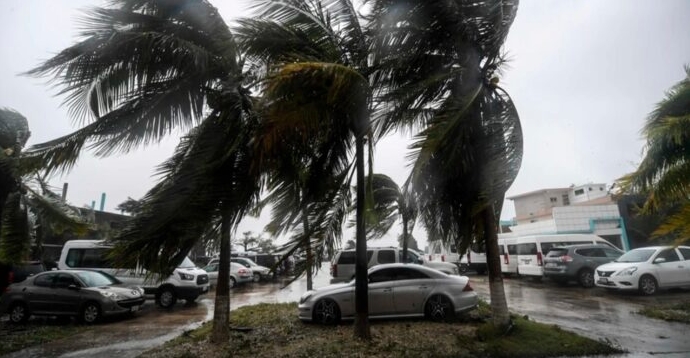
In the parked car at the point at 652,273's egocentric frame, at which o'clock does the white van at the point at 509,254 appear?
The white van is roughly at 3 o'clock from the parked car.

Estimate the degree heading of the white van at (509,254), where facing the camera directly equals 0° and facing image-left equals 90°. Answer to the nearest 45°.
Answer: approximately 225°

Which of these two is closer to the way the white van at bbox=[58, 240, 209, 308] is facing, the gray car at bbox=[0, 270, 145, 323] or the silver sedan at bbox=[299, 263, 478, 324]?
the silver sedan

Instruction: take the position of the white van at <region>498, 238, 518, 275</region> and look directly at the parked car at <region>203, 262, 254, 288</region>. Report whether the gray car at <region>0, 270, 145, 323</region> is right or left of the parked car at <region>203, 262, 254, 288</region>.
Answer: left

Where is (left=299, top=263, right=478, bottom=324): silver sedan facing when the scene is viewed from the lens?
facing to the left of the viewer

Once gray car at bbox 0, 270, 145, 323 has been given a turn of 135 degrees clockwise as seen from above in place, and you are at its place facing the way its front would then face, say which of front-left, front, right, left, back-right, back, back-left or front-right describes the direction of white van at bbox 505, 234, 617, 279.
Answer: back

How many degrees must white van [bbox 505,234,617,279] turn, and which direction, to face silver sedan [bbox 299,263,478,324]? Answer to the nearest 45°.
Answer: approximately 135° to its right

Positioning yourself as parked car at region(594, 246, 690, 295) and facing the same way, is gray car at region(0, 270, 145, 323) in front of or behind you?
in front

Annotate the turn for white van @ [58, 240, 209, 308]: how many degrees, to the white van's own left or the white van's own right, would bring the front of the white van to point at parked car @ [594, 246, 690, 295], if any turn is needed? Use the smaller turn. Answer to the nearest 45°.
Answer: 0° — it already faces it

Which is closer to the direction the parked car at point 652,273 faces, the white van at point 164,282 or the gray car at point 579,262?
the white van

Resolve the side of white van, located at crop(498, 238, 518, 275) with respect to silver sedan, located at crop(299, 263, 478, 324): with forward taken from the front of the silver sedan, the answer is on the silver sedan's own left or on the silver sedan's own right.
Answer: on the silver sedan's own right

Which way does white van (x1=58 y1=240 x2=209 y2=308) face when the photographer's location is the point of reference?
facing the viewer and to the right of the viewer

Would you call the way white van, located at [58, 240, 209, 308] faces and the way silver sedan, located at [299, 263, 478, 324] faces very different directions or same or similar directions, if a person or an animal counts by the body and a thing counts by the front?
very different directions

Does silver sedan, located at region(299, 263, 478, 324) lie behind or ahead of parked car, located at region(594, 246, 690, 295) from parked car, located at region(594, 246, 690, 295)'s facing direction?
ahead

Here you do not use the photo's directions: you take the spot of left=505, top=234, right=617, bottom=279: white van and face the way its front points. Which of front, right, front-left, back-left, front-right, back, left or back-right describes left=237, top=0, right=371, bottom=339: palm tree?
back-right
